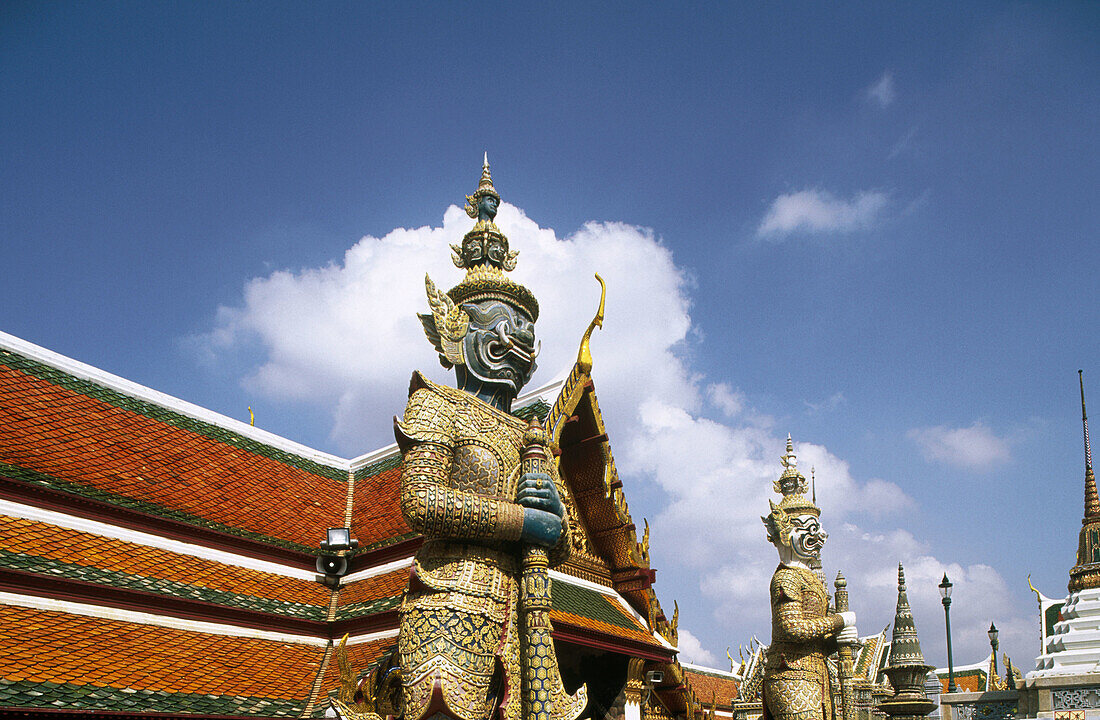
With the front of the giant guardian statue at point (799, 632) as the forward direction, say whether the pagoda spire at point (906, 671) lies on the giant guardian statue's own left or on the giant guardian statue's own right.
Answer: on the giant guardian statue's own left

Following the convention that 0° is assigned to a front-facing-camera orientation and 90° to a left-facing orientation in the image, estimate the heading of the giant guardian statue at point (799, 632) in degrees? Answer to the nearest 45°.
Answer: approximately 270°

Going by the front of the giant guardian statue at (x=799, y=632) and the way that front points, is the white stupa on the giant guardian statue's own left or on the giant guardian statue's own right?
on the giant guardian statue's own left
